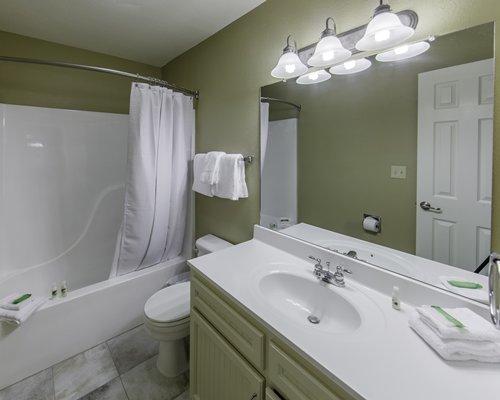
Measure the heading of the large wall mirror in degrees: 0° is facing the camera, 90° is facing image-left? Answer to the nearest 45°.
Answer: approximately 45°

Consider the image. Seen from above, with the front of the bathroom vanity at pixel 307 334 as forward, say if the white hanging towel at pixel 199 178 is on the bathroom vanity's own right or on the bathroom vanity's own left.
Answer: on the bathroom vanity's own right

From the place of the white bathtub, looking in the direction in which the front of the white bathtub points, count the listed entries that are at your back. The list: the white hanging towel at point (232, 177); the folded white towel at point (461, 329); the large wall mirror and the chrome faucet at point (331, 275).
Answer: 0

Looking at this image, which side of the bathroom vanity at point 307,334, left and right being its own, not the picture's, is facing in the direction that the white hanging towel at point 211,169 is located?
right

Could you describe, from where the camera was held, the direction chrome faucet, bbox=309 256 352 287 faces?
facing the viewer and to the left of the viewer

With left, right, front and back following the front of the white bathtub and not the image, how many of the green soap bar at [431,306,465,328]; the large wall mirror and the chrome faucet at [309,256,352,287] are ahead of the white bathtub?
3

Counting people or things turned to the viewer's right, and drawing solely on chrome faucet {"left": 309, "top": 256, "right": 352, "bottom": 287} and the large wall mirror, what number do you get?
0

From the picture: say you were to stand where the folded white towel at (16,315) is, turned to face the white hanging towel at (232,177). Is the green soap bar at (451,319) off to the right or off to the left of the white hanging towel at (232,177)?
right

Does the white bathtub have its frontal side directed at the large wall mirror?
yes

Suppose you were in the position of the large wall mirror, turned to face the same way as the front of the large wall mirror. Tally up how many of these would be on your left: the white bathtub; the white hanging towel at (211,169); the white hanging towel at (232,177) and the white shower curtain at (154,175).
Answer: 0

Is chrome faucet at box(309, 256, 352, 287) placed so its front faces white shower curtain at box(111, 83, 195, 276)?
no

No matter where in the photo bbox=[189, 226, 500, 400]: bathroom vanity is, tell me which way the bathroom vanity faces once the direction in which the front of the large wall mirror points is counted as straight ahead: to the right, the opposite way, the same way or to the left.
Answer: the same way

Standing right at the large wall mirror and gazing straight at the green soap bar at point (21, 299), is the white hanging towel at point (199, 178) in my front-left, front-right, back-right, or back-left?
front-right

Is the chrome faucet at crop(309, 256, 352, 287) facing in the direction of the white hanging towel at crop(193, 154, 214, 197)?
no

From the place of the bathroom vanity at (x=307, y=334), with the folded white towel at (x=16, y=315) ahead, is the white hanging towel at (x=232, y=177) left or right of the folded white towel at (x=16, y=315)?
right

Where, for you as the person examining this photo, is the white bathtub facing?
facing the viewer and to the right of the viewer
